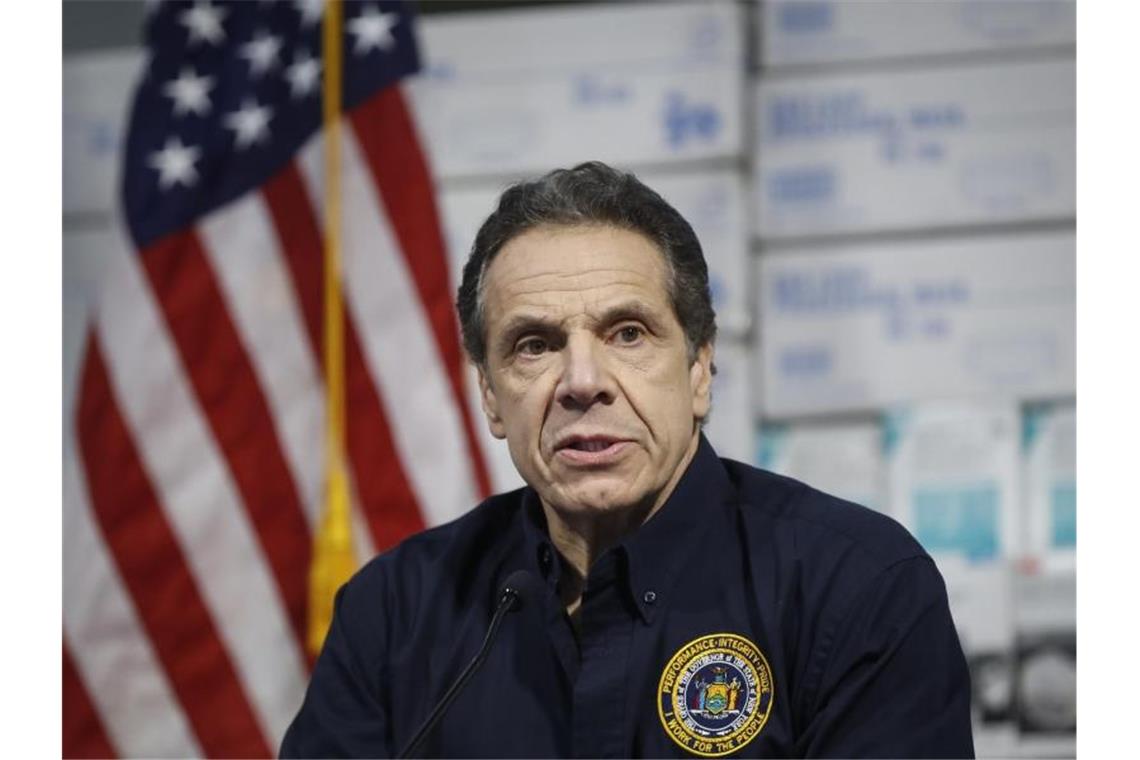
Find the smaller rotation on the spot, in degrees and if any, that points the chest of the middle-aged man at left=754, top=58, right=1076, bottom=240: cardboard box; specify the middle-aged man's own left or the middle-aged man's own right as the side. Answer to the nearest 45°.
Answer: approximately 135° to the middle-aged man's own left

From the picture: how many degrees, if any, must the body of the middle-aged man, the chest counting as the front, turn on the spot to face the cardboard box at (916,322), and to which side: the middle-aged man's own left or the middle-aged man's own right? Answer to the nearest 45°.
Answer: approximately 135° to the middle-aged man's own left

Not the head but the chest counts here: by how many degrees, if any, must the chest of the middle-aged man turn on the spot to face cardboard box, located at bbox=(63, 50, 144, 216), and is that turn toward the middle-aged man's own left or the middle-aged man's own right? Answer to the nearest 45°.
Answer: approximately 135° to the middle-aged man's own right

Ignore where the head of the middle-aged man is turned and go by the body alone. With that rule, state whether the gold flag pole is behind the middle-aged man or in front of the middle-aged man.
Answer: behind

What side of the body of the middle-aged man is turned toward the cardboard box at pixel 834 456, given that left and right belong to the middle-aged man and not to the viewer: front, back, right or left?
back

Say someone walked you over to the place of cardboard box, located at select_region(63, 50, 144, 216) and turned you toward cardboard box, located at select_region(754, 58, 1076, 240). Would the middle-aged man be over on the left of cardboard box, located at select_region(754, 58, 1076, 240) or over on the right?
right

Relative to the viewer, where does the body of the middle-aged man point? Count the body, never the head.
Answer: toward the camera

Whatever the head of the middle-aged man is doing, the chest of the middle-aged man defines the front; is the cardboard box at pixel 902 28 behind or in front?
behind

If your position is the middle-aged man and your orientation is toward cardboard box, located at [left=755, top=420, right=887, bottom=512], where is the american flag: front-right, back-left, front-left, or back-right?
front-left

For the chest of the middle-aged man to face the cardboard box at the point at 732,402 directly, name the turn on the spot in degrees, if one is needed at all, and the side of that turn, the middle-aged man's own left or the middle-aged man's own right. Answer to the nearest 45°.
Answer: approximately 180°

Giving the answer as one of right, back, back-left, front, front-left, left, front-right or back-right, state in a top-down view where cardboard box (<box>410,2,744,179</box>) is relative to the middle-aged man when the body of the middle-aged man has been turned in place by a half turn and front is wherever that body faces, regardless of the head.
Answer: front
